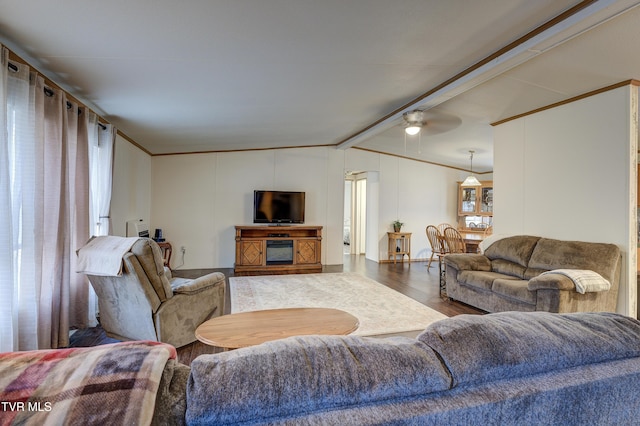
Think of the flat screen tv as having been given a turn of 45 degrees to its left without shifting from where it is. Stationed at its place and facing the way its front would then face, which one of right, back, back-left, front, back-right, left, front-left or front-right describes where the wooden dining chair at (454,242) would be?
front-left

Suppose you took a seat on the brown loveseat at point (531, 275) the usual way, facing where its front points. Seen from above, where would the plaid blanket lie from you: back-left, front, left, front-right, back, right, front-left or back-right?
front-left

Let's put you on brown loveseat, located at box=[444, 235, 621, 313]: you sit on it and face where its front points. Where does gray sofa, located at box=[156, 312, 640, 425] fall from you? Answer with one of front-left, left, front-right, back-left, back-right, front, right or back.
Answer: front-left

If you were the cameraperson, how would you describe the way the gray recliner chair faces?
facing away from the viewer and to the right of the viewer

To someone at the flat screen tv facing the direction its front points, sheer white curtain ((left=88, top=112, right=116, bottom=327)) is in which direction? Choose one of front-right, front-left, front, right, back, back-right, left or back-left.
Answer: front-right

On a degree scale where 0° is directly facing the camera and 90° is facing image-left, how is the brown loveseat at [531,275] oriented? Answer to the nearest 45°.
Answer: approximately 45°

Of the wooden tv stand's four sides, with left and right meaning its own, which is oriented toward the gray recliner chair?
front

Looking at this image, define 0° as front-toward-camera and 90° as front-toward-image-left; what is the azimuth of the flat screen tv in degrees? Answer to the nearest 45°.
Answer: approximately 0°

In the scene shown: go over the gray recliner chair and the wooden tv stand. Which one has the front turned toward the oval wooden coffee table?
the wooden tv stand

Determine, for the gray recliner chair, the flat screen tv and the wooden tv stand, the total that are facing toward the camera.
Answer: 2

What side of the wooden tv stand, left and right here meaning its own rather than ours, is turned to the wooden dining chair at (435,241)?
left

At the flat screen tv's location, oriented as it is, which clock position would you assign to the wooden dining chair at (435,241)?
The wooden dining chair is roughly at 9 o'clock from the flat screen tv.

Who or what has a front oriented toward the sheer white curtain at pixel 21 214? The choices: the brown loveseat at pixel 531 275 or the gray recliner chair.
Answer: the brown loveseat
